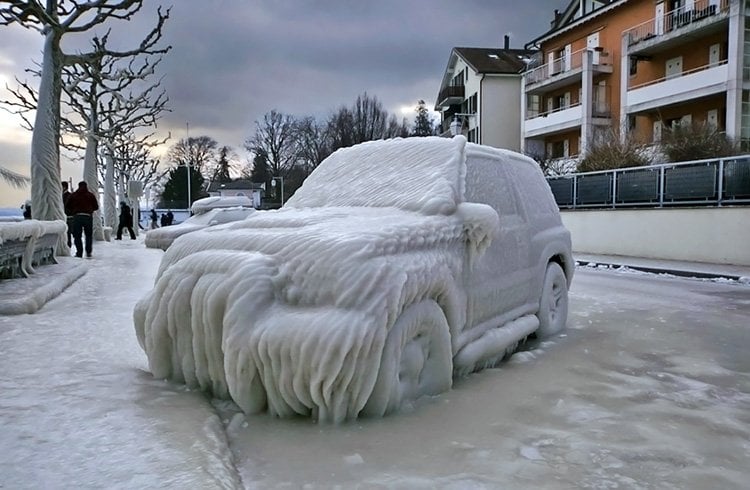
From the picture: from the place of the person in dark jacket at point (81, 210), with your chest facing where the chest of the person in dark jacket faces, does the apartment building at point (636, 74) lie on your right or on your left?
on your right

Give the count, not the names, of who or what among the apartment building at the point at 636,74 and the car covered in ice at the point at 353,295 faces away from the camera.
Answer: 0

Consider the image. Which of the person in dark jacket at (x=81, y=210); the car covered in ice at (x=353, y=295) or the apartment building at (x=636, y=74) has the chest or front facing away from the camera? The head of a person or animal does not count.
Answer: the person in dark jacket

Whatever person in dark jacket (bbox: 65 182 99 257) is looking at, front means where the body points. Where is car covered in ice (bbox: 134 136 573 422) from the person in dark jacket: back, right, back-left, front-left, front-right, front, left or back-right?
back

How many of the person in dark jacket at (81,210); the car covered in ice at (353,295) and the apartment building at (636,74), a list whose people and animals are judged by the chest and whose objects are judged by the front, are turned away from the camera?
1

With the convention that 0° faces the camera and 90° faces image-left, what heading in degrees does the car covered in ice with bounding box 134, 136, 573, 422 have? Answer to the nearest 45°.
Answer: approximately 45°

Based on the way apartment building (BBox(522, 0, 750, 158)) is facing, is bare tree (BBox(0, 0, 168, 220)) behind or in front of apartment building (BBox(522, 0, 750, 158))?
in front

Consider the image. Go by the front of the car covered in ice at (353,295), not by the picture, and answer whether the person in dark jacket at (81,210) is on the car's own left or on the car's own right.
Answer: on the car's own right

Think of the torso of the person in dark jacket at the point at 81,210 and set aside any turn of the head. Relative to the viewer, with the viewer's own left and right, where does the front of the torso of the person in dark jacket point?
facing away from the viewer

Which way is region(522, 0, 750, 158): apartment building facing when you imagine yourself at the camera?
facing the viewer and to the left of the viewer

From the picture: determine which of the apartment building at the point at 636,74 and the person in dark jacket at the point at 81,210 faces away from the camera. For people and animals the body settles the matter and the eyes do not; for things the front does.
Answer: the person in dark jacket

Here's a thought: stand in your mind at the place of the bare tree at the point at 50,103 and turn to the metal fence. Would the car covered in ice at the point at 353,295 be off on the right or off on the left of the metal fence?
right

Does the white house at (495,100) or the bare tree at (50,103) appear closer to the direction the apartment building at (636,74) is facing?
the bare tree

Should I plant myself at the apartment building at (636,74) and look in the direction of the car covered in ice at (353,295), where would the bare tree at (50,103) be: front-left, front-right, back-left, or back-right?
front-right

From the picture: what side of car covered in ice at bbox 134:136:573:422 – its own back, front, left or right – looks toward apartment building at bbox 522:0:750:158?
back

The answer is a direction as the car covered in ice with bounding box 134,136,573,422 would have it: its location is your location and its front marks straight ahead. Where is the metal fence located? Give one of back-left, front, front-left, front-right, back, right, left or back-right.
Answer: back
